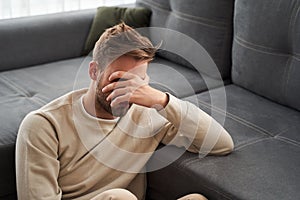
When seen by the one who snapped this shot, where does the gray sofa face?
facing the viewer and to the left of the viewer
